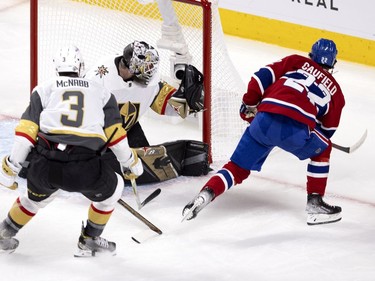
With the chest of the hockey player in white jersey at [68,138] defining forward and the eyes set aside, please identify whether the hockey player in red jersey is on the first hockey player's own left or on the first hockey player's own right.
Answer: on the first hockey player's own right

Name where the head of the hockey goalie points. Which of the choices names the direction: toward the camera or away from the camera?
toward the camera

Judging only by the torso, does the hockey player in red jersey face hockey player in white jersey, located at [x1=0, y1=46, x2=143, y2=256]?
no

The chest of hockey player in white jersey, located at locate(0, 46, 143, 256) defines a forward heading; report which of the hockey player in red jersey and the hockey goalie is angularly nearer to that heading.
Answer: the hockey goalie

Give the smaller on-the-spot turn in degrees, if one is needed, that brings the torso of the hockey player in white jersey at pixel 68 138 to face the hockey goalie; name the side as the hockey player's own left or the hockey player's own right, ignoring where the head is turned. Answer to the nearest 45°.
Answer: approximately 45° to the hockey player's own right

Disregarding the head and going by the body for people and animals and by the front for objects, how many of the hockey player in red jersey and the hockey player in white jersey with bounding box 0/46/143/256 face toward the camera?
0

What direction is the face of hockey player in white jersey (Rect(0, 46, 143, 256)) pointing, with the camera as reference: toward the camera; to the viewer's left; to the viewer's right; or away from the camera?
away from the camera

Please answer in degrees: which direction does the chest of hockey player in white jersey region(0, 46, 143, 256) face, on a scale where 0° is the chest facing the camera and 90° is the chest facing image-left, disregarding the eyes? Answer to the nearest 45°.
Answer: approximately 180°
